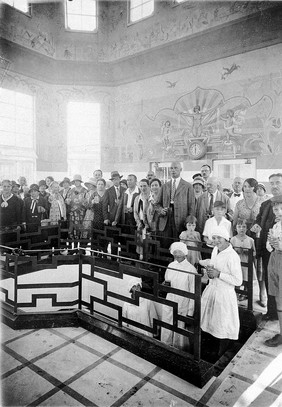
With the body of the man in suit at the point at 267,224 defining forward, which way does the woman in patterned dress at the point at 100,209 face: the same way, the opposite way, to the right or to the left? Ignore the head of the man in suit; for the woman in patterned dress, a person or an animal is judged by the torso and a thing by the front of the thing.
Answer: to the left

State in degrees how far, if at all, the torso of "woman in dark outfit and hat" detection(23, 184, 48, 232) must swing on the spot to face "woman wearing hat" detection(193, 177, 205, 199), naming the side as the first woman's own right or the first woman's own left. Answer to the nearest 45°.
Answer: approximately 45° to the first woman's own left

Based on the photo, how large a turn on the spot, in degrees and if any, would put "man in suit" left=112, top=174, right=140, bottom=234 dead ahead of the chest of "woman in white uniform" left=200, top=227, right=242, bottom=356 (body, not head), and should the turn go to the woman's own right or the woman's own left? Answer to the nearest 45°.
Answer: approximately 90° to the woman's own right

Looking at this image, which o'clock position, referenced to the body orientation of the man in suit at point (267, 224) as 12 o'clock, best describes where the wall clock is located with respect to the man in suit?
The wall clock is roughly at 4 o'clock from the man in suit.

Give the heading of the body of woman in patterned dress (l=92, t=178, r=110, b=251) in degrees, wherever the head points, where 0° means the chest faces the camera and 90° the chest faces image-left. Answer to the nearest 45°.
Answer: approximately 0°

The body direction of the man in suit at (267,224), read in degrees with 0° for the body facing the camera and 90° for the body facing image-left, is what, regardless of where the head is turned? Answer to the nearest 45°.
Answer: approximately 45°

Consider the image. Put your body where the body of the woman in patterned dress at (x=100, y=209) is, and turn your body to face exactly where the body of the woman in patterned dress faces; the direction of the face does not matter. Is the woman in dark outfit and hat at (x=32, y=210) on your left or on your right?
on your right

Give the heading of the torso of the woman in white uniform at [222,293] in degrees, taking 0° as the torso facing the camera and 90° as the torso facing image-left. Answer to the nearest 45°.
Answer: approximately 45°

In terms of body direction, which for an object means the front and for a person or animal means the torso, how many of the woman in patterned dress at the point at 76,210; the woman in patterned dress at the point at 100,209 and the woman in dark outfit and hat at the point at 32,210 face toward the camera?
3

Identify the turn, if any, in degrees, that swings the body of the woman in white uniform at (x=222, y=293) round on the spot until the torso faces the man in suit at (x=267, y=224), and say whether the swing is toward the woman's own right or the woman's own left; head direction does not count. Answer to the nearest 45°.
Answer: approximately 180°
